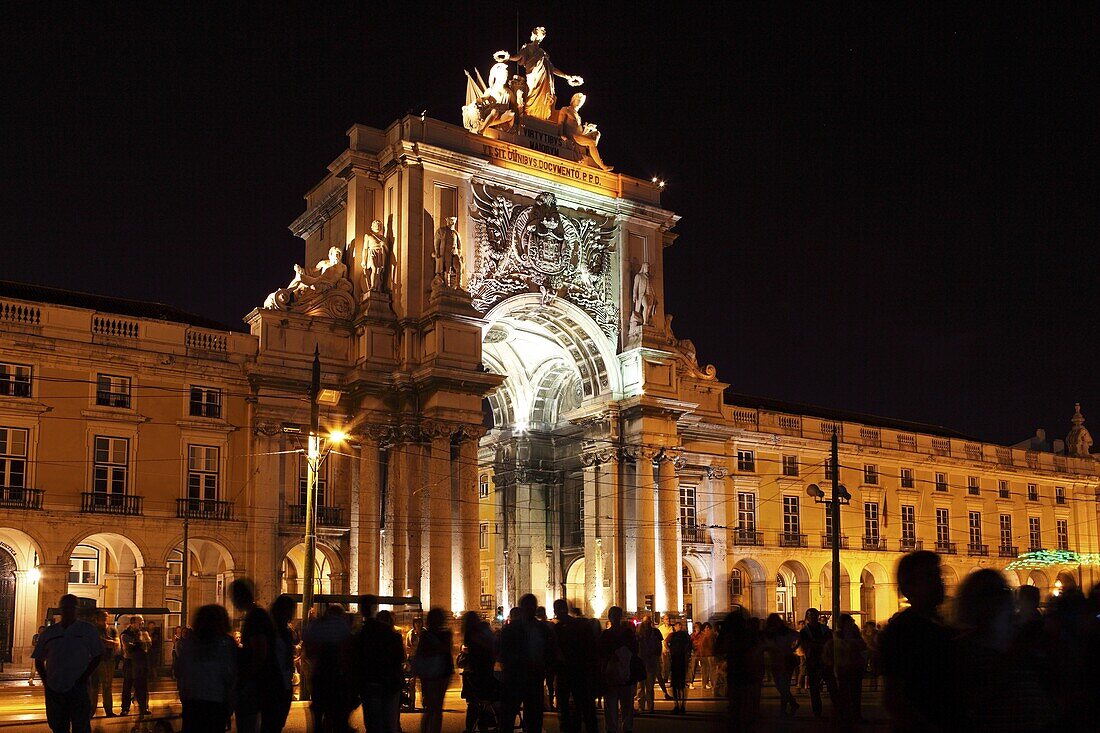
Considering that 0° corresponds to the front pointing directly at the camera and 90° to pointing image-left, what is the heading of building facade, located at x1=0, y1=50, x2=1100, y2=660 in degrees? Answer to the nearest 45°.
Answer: approximately 315°

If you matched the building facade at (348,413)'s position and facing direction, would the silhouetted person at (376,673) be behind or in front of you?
in front

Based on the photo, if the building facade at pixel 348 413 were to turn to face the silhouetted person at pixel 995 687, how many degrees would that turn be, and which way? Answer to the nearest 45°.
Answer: approximately 45° to its right

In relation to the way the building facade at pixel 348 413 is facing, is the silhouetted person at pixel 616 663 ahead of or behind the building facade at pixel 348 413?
ahead

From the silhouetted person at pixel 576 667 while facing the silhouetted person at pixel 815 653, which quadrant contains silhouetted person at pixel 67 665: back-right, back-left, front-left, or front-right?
back-left

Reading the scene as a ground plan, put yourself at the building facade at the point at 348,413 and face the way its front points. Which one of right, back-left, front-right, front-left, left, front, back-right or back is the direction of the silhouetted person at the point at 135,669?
front-right

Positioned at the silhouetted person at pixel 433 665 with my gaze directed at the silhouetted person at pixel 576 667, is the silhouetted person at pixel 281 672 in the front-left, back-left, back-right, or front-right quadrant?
back-right

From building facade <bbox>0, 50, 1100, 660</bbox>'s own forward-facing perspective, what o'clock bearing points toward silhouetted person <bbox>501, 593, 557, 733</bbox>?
The silhouetted person is roughly at 1 o'clock from the building facade.

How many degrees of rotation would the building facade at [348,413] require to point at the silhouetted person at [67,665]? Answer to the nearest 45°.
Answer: approximately 45° to its right

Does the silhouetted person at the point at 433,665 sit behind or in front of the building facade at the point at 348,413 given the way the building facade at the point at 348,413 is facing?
in front

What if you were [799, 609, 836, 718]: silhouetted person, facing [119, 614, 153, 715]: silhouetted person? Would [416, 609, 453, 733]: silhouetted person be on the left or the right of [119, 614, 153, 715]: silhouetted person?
left

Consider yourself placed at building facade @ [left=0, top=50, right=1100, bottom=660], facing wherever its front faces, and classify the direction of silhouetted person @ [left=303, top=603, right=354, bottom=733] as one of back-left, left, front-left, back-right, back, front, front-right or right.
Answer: front-right

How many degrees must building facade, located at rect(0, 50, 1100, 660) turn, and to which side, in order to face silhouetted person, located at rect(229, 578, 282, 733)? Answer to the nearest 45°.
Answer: approximately 45° to its right
